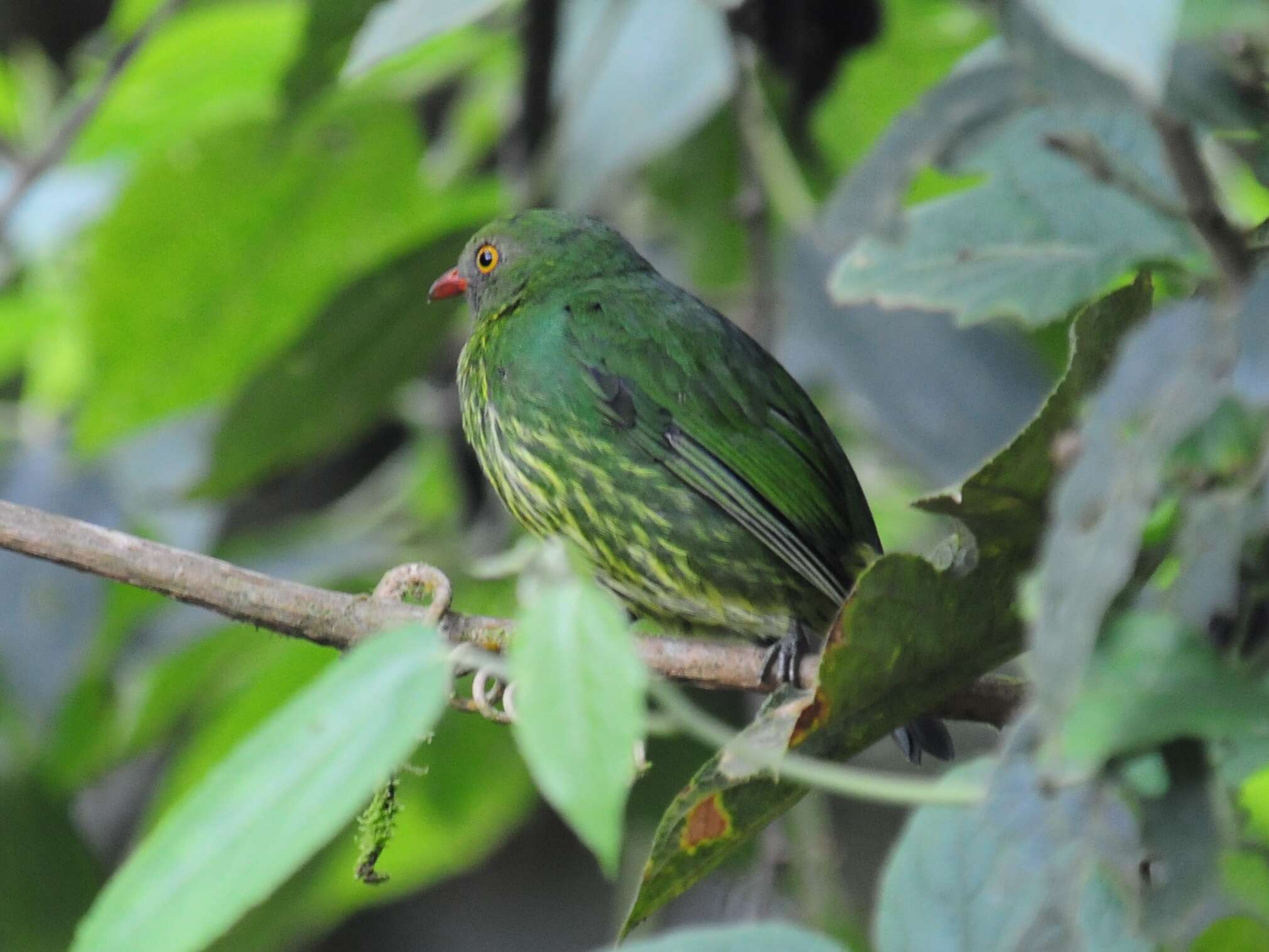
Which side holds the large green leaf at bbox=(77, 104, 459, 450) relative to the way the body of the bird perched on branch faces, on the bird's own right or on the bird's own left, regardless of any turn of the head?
on the bird's own right

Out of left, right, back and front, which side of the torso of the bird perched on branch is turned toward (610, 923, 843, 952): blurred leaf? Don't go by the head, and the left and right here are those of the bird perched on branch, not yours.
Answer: left

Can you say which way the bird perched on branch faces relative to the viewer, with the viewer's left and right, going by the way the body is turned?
facing to the left of the viewer

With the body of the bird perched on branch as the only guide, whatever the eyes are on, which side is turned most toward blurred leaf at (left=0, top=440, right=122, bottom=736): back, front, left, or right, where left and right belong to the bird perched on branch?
front

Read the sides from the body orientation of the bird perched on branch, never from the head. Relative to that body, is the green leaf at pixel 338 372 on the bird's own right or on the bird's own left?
on the bird's own right

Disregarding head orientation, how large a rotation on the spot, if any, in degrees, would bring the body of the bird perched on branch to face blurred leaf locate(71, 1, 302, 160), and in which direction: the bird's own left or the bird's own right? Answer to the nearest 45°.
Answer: approximately 90° to the bird's own right

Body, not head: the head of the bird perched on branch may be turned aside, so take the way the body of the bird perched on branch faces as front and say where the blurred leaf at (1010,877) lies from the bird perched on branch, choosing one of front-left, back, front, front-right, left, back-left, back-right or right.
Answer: left

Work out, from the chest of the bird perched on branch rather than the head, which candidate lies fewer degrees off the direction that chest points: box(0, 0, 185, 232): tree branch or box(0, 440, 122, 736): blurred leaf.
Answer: the blurred leaf
